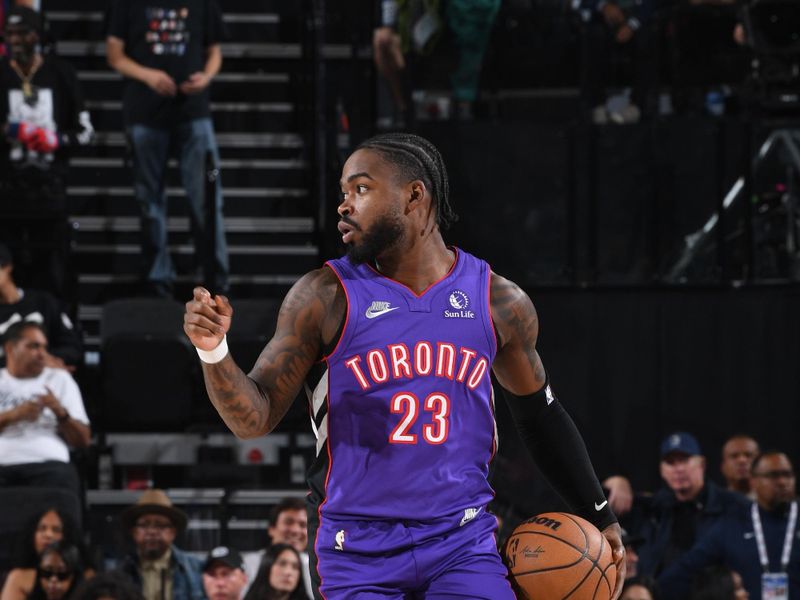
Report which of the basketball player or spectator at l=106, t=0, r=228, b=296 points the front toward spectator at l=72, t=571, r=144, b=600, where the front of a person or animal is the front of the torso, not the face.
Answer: spectator at l=106, t=0, r=228, b=296

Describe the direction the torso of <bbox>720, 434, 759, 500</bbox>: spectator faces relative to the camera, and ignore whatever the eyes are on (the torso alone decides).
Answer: toward the camera

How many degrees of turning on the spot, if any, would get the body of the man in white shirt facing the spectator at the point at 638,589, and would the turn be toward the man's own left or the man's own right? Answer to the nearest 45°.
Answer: approximately 45° to the man's own left

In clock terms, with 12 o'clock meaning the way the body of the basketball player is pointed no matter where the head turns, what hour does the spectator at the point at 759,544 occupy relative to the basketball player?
The spectator is roughly at 7 o'clock from the basketball player.

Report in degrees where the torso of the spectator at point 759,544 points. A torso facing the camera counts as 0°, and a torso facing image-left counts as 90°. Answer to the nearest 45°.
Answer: approximately 0°

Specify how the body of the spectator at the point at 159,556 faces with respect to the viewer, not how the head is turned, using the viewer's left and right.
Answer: facing the viewer

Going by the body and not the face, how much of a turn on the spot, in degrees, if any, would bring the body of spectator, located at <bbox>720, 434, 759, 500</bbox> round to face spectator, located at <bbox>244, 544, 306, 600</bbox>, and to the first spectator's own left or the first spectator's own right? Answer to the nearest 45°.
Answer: approximately 45° to the first spectator's own right

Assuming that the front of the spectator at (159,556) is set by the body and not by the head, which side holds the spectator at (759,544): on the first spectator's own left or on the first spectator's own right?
on the first spectator's own left

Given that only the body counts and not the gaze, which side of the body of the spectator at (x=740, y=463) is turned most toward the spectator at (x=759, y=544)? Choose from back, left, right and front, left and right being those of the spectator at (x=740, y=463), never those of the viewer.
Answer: front

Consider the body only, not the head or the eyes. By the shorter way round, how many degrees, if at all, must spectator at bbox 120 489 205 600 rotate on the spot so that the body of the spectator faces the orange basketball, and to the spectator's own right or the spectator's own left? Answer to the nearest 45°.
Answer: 0° — they already face it

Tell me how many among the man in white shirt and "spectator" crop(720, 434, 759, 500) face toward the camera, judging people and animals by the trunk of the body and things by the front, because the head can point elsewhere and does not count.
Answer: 2

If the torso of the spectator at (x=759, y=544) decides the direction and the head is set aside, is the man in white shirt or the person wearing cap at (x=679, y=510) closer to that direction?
the man in white shirt

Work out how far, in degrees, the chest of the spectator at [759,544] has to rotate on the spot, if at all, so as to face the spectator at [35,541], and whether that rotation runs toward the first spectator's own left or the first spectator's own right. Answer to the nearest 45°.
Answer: approximately 90° to the first spectator's own right
